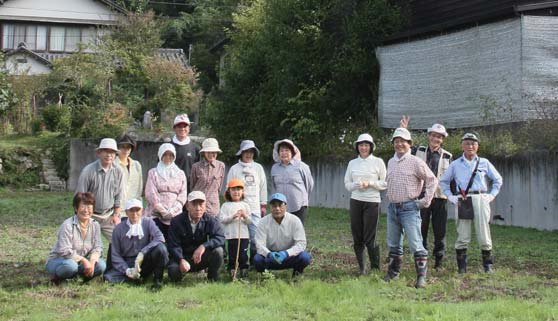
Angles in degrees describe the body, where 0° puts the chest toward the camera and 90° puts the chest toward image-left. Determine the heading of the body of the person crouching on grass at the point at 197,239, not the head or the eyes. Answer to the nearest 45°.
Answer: approximately 0°

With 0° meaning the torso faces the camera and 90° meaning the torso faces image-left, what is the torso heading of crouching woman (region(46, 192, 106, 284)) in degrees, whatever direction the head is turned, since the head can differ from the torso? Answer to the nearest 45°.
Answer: approximately 315°

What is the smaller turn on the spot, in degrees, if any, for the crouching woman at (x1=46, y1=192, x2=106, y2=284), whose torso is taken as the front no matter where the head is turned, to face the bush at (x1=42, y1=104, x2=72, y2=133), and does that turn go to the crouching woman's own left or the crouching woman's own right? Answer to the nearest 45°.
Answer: approximately 135° to the crouching woman's own left

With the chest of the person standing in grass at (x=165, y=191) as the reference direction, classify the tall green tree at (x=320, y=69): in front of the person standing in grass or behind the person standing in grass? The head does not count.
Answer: behind

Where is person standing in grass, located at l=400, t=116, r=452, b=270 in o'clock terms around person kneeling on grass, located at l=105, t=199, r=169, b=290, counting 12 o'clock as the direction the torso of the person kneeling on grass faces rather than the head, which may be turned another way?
The person standing in grass is roughly at 9 o'clock from the person kneeling on grass.

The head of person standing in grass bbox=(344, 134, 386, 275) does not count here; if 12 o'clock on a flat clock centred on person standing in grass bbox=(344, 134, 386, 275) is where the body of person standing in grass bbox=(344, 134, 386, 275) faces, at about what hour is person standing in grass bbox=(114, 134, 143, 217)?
person standing in grass bbox=(114, 134, 143, 217) is roughly at 3 o'clock from person standing in grass bbox=(344, 134, 386, 275).
